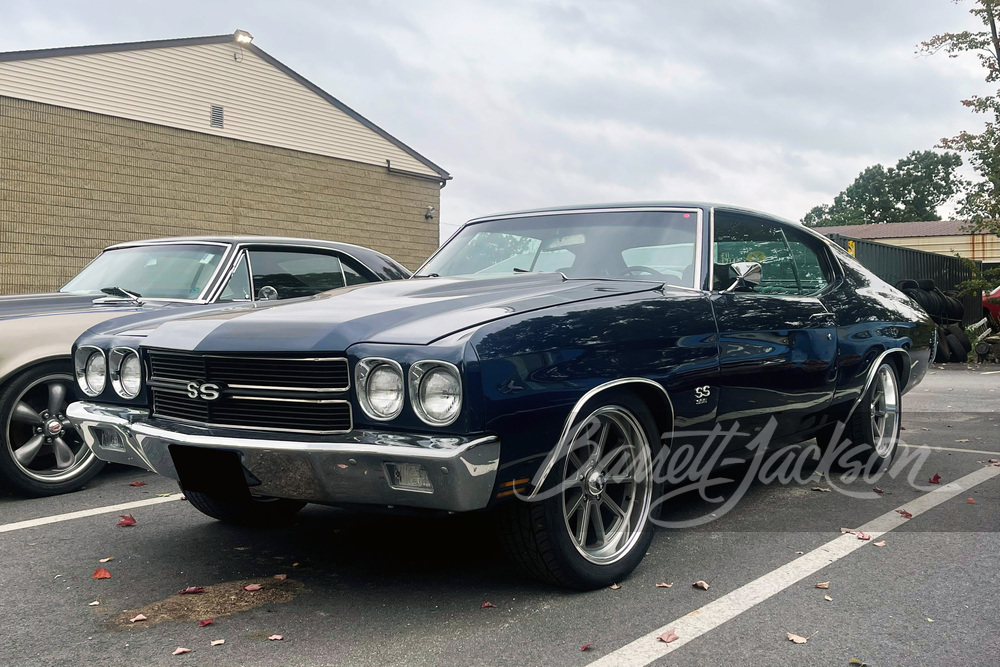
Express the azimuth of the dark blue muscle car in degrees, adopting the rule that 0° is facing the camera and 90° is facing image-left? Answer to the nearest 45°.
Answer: approximately 45°

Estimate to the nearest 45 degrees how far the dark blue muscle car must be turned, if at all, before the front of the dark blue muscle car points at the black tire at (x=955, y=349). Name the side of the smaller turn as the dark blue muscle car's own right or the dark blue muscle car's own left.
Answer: approximately 180°

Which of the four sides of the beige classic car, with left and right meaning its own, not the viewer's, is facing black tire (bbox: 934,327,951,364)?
back

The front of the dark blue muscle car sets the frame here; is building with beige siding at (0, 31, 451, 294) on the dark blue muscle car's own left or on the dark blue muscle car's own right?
on the dark blue muscle car's own right

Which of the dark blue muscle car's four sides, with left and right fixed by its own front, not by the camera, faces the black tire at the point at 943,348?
back

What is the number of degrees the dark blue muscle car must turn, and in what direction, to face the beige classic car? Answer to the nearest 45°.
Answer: approximately 90° to its right

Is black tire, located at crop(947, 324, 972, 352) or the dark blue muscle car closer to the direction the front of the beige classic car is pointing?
the dark blue muscle car
